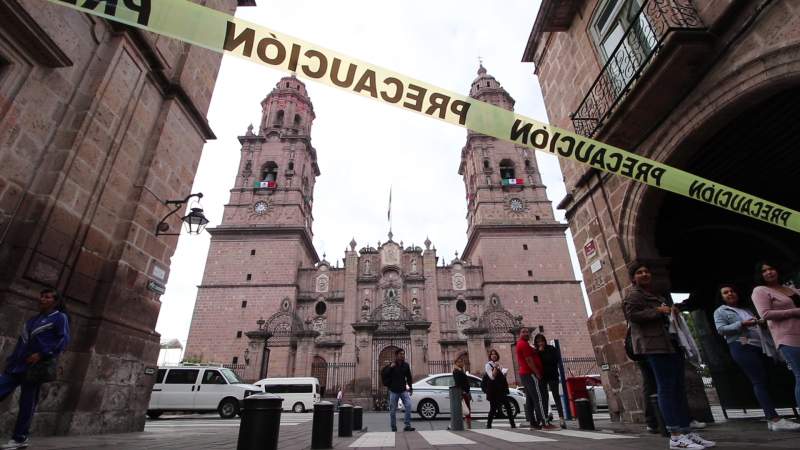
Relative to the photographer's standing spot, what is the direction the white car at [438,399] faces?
facing to the right of the viewer

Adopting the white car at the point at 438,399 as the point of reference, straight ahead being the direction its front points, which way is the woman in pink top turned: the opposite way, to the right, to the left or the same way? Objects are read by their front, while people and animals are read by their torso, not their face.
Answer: to the right

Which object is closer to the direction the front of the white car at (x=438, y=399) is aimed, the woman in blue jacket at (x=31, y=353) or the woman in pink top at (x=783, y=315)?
the woman in pink top

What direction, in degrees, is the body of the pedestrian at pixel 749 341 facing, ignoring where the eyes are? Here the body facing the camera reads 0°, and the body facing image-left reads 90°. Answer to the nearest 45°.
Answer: approximately 315°

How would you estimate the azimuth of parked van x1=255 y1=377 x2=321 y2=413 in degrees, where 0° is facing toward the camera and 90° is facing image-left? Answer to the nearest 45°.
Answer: approximately 90°

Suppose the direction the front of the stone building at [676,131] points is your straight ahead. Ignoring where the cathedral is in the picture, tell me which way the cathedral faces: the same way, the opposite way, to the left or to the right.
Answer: to the left

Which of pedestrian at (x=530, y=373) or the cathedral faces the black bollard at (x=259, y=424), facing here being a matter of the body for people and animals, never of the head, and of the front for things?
the cathedral

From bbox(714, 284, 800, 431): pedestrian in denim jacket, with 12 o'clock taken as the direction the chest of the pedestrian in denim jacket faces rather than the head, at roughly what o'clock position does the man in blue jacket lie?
The man in blue jacket is roughly at 3 o'clock from the pedestrian in denim jacket.

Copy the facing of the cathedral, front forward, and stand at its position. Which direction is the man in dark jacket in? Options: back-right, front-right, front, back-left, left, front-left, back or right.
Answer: front

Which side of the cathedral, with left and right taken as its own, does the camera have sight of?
front

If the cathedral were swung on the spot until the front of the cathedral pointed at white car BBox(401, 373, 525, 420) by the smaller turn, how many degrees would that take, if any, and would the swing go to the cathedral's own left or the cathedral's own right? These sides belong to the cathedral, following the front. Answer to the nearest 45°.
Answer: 0° — it already faces it

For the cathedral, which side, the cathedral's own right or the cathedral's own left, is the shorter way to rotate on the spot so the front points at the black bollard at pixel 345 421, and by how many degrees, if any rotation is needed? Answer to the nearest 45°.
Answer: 0° — it already faces it

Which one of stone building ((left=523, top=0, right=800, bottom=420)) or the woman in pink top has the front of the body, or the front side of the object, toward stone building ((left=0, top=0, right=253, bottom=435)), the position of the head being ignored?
stone building ((left=523, top=0, right=800, bottom=420))
